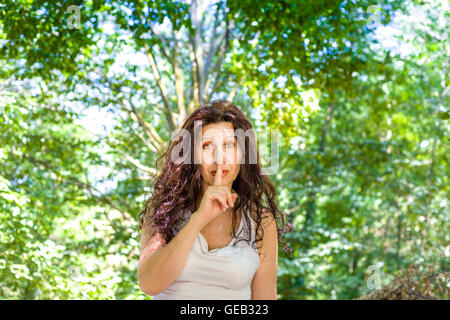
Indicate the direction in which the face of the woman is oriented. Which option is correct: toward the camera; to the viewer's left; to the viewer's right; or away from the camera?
toward the camera

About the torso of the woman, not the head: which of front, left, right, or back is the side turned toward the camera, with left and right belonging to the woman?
front
